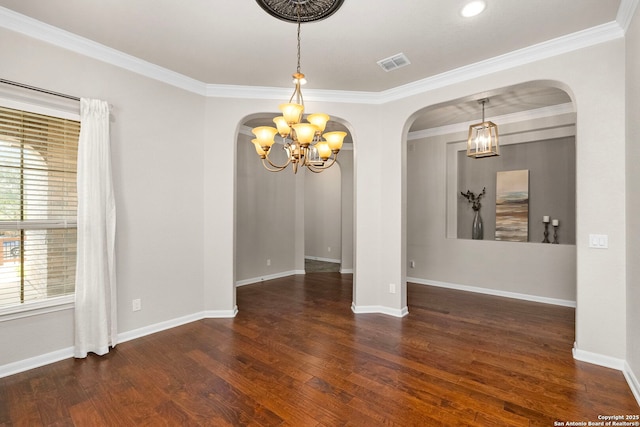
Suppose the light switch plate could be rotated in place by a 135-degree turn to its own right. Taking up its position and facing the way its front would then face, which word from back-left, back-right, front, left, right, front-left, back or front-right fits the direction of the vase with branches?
front

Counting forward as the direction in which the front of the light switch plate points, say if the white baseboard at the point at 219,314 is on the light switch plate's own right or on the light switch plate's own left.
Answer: on the light switch plate's own right

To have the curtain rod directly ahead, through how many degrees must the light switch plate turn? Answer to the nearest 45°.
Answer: approximately 45° to its right

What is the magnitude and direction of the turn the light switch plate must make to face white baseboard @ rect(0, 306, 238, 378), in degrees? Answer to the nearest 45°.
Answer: approximately 45° to its right

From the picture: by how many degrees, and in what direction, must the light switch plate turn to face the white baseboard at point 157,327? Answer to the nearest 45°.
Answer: approximately 45° to its right

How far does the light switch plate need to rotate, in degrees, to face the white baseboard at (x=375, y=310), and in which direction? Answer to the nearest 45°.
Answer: approximately 90° to its right

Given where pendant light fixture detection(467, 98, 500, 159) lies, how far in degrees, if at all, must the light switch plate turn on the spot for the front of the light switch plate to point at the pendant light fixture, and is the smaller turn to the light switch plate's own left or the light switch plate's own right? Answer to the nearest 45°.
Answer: approximately 135° to the light switch plate's own right

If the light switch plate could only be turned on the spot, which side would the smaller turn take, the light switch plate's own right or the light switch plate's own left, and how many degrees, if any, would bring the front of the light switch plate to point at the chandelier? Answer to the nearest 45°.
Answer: approximately 45° to the light switch plate's own right

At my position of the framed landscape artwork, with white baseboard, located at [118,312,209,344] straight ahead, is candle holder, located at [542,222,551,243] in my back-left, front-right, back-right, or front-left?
back-left
